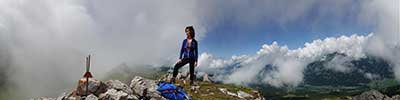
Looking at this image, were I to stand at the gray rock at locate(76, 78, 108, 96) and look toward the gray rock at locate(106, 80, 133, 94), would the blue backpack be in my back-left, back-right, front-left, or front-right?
front-right

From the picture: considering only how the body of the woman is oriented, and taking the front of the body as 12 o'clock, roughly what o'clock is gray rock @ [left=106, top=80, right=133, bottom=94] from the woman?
The gray rock is roughly at 3 o'clock from the woman.

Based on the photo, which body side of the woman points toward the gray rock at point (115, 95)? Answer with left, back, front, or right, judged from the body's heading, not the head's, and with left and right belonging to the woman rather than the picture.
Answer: right

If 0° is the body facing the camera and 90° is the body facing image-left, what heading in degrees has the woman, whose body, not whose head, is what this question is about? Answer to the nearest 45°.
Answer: approximately 45°

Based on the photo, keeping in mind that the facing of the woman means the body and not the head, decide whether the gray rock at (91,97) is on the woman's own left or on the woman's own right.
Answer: on the woman's own right

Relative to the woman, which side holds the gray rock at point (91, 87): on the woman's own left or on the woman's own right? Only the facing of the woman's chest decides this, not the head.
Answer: on the woman's own right

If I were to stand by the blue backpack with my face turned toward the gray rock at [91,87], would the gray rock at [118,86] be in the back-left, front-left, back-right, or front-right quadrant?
front-right
